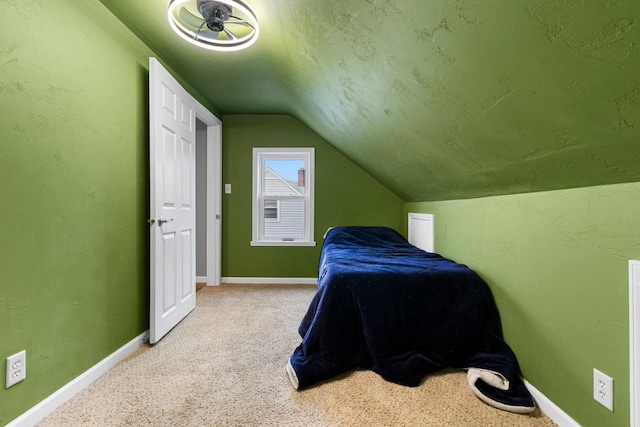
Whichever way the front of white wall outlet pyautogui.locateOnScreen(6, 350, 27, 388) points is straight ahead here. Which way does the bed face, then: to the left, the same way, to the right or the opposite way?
to the right

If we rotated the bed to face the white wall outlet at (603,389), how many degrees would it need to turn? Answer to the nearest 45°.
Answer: approximately 45° to its left

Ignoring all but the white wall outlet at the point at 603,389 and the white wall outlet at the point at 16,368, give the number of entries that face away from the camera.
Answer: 0

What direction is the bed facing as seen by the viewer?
toward the camera

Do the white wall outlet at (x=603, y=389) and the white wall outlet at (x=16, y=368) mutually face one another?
yes

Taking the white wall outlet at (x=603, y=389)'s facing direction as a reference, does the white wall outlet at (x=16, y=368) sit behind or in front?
in front

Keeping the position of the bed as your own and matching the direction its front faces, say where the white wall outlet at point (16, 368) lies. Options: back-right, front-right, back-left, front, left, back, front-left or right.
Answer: front-right

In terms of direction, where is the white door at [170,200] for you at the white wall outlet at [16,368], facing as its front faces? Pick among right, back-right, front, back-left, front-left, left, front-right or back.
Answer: left

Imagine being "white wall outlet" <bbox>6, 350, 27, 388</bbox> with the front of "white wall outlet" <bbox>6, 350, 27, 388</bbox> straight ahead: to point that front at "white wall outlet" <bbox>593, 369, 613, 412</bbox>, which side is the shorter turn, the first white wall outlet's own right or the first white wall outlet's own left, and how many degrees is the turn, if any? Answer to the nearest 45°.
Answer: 0° — it already faces it

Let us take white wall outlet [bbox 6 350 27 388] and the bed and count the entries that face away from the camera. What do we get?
0

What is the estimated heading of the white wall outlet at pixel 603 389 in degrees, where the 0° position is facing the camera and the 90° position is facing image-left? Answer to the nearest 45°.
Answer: approximately 45°

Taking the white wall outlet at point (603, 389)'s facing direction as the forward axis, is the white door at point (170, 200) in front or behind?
in front

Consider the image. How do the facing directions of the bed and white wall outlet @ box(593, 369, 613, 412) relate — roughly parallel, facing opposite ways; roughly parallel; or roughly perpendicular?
roughly perpendicular

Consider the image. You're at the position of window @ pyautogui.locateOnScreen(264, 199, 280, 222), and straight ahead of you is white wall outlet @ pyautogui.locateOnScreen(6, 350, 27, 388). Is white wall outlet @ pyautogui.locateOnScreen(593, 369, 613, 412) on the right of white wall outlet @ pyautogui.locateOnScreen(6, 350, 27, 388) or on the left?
left

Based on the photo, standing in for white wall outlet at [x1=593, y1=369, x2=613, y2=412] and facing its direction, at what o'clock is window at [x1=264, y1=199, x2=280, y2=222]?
The window is roughly at 2 o'clock from the white wall outlet.

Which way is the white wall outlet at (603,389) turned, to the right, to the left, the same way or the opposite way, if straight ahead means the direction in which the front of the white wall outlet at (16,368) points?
the opposite way
